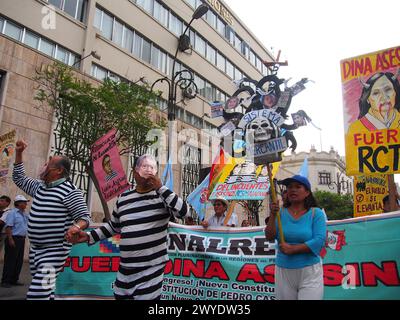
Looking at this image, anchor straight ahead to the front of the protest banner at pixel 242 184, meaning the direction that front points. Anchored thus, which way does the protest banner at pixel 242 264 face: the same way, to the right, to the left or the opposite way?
the same way

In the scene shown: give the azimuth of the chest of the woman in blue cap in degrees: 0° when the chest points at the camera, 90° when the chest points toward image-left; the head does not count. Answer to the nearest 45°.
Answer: approximately 45°

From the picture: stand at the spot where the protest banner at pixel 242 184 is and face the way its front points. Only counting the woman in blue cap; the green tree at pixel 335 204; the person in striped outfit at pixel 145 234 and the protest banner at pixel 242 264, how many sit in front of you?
3

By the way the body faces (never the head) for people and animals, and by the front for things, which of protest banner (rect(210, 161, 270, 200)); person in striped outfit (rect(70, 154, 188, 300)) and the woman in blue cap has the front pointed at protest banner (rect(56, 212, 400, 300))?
protest banner (rect(210, 161, 270, 200))

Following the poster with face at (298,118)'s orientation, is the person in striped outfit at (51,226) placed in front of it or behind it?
in front

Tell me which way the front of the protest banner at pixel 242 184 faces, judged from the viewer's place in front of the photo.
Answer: facing the viewer

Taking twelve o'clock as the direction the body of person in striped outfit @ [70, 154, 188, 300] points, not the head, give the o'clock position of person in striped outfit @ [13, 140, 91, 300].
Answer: person in striped outfit @ [13, 140, 91, 300] is roughly at 4 o'clock from person in striped outfit @ [70, 154, 188, 300].

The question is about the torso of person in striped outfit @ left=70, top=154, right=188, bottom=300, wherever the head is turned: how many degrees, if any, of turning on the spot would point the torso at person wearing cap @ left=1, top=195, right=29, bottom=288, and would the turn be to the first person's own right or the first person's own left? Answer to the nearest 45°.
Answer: approximately 135° to the first person's own right

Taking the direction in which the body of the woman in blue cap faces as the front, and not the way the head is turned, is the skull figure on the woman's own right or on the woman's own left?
on the woman's own right

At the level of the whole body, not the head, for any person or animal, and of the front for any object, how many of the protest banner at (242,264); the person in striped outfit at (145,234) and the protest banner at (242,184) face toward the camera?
3

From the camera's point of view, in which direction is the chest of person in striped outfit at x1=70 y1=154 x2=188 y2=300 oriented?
toward the camera

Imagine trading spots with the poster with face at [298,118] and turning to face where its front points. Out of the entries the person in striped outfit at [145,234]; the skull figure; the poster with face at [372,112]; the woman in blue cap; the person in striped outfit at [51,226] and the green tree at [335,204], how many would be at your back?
1
